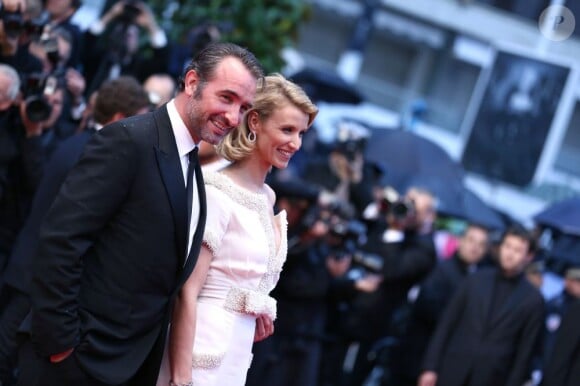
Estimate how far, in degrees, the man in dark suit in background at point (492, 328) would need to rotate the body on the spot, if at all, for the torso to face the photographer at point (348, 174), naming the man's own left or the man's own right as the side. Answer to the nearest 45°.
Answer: approximately 135° to the man's own right

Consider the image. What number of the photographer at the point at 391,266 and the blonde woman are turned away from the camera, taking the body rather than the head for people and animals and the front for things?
0

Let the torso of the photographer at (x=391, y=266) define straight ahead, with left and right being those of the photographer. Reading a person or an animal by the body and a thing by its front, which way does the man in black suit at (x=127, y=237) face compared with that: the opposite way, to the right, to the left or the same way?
to the left

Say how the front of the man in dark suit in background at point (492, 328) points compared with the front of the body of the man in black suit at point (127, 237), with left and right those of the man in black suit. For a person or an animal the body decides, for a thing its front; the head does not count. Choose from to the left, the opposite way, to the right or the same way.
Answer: to the right

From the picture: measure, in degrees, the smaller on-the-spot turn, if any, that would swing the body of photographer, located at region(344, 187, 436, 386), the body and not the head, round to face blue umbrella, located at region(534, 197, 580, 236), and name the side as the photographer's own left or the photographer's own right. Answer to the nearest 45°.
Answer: approximately 180°

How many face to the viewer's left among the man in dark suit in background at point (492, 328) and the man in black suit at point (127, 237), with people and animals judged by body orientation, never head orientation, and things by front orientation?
0

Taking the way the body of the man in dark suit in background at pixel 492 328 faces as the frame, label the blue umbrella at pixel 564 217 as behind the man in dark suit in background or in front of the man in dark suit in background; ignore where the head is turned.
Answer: behind

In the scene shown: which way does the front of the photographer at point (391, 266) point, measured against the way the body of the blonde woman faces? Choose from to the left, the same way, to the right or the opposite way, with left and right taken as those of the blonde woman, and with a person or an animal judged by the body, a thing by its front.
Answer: to the right

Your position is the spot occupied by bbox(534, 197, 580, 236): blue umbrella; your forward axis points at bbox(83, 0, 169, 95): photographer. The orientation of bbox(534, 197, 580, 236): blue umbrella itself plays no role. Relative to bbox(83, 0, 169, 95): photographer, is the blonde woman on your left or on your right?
left

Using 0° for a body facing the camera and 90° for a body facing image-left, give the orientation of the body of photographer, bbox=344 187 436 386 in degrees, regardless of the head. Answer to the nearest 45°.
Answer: approximately 45°

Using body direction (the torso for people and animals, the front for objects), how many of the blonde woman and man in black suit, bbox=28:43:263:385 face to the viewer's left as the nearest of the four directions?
0

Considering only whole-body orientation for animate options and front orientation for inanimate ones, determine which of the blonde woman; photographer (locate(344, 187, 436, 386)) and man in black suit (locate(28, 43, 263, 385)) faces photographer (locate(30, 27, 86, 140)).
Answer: photographer (locate(344, 187, 436, 386))

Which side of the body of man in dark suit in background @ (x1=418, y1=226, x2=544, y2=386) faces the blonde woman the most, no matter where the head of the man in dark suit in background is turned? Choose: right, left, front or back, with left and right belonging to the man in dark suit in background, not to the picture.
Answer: front
